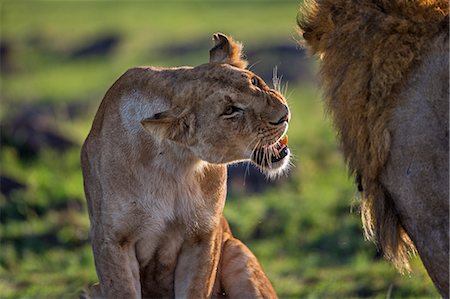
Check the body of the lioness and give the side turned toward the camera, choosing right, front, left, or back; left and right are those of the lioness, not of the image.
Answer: front
